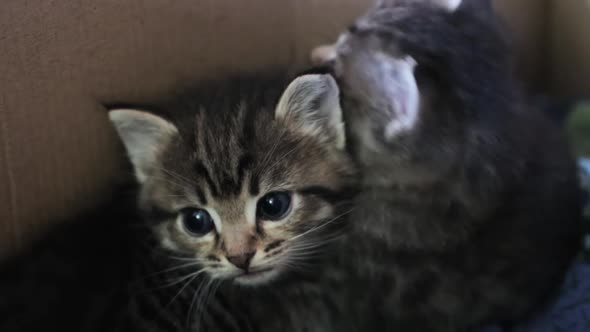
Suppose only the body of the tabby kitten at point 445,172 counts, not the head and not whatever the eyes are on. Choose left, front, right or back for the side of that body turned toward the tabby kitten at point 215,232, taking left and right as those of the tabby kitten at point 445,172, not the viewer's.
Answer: front

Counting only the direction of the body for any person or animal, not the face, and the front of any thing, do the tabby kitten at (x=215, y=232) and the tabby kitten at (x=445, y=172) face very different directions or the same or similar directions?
very different directions

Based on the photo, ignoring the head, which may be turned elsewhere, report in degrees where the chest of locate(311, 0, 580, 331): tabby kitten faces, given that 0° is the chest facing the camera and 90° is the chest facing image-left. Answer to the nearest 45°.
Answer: approximately 90°

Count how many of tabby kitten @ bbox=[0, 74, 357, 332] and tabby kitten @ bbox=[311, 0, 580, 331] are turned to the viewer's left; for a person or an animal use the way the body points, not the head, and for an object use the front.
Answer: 1

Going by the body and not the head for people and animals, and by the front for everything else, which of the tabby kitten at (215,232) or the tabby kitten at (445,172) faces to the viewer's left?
the tabby kitten at (445,172)

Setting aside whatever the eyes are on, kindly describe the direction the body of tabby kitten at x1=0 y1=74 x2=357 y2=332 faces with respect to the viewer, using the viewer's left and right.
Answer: facing the viewer and to the right of the viewer
